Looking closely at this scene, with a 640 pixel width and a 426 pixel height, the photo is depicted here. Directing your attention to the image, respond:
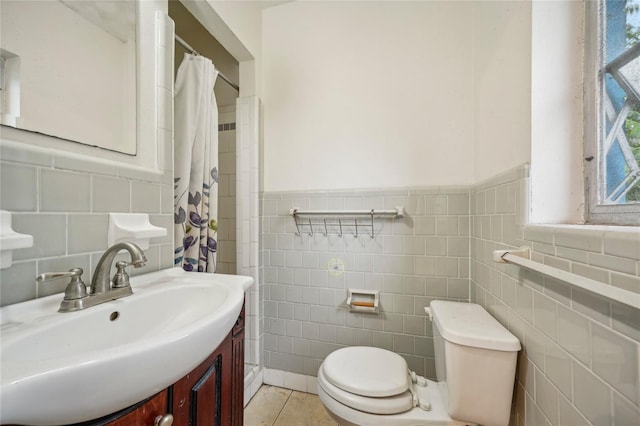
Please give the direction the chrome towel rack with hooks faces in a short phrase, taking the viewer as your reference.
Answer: facing the viewer

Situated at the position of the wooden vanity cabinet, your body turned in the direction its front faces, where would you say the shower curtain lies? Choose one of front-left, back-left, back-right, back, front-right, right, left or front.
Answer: back-left

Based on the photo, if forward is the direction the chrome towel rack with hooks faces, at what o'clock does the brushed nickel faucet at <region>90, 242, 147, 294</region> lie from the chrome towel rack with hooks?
The brushed nickel faucet is roughly at 1 o'clock from the chrome towel rack with hooks.

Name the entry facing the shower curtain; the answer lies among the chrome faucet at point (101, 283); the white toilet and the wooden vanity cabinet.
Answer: the white toilet

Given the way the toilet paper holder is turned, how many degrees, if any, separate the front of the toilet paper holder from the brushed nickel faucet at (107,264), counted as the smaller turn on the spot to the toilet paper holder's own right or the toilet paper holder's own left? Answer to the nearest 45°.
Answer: approximately 45° to the toilet paper holder's own right

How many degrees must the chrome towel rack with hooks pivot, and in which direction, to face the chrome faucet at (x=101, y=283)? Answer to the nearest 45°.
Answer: approximately 45° to its right

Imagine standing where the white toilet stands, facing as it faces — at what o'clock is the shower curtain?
The shower curtain is roughly at 12 o'clock from the white toilet.

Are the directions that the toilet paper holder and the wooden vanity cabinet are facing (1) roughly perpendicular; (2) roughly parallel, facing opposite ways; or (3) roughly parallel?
roughly perpendicular

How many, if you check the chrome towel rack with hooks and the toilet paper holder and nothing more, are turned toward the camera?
2

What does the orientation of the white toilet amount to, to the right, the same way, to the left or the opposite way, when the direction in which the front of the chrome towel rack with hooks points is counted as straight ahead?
to the right

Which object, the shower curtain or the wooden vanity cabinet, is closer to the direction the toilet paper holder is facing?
the wooden vanity cabinet

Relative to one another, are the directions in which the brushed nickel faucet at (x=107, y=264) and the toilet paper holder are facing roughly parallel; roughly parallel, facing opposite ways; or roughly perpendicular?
roughly perpendicular

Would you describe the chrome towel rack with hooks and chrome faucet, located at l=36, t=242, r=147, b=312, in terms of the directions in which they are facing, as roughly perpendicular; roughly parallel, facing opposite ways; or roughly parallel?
roughly perpendicular

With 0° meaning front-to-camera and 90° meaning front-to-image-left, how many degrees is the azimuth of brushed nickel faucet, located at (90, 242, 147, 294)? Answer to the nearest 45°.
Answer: approximately 315°
